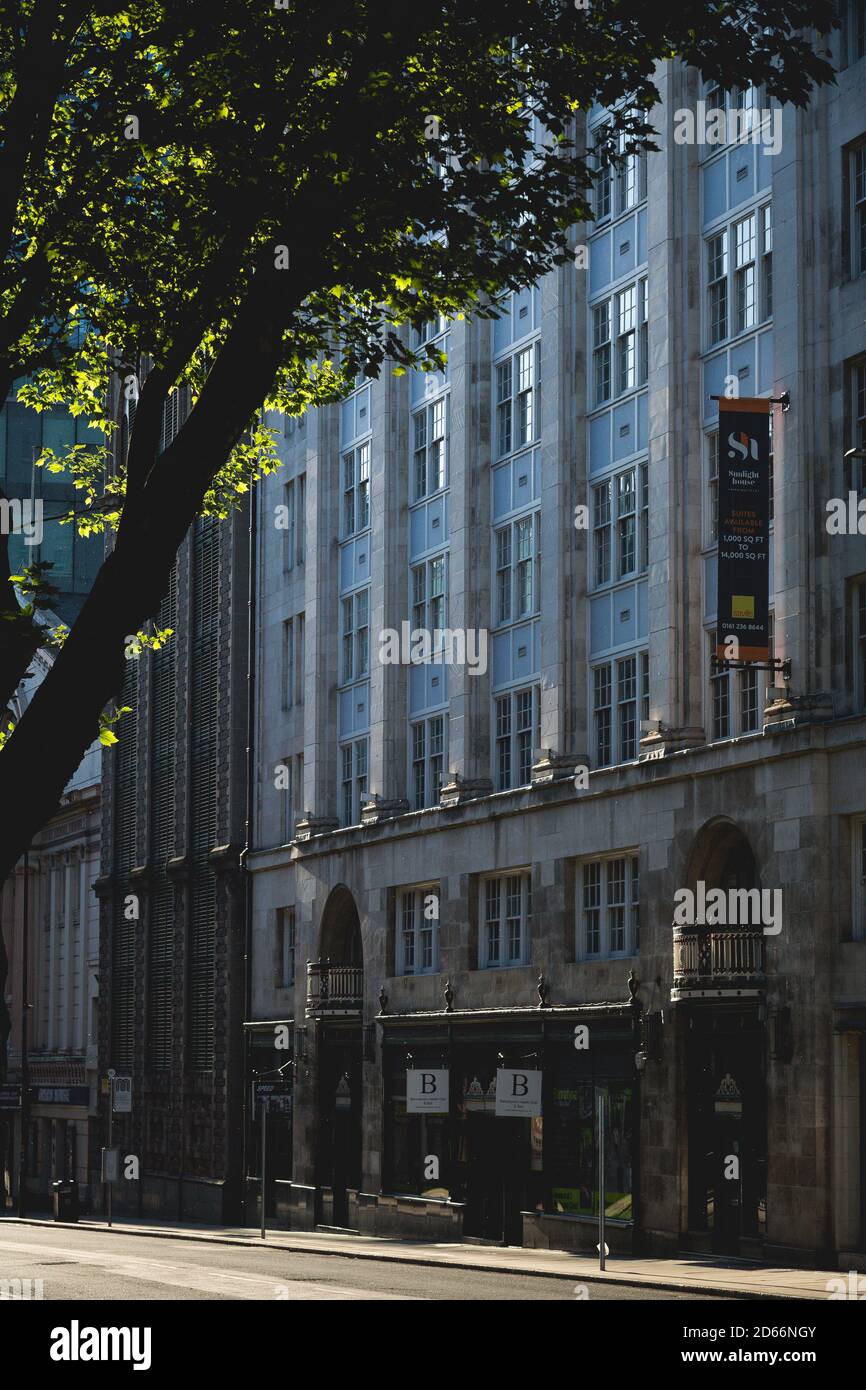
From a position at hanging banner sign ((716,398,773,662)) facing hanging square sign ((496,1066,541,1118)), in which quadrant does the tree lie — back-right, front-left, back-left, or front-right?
back-left

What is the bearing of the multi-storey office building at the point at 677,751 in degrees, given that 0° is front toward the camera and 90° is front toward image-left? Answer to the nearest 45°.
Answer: approximately 45°

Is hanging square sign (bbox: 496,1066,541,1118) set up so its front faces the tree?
yes

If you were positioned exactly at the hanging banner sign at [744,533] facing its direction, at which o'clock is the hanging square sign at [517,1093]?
the hanging square sign at [517,1093] is roughly at 5 o'clock from the hanging banner sign at [744,533].

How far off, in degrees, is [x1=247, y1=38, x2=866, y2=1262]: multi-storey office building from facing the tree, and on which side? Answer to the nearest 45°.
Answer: approximately 45° to its left

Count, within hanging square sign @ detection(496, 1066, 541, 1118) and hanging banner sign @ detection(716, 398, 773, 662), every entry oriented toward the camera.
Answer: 2

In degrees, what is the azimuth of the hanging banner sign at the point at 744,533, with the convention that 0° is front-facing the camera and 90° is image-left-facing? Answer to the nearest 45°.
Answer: approximately 0°
